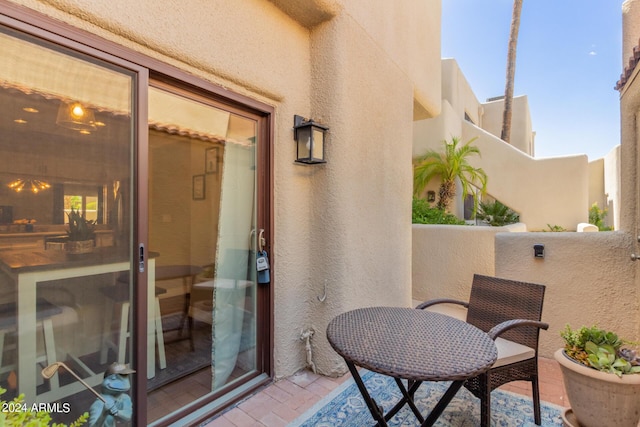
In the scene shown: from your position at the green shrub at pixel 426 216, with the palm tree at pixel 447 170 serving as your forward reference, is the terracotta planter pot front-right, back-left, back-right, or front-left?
back-right

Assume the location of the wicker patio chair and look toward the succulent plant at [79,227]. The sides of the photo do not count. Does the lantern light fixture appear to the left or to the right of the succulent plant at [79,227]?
right

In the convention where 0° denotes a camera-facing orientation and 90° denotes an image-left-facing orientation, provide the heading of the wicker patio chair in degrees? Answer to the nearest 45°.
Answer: approximately 45°

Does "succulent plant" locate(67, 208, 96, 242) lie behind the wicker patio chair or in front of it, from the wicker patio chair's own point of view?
in front

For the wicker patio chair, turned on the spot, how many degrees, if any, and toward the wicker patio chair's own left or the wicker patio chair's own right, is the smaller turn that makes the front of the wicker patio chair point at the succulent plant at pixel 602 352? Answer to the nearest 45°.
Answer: approximately 135° to the wicker patio chair's own left

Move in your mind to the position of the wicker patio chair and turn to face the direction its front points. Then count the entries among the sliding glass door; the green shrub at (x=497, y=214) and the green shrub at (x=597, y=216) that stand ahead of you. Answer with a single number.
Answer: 1

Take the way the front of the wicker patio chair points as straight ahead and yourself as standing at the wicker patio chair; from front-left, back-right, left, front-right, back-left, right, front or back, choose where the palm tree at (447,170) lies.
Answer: back-right

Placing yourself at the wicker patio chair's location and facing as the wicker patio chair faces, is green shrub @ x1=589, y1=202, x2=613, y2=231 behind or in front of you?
behind

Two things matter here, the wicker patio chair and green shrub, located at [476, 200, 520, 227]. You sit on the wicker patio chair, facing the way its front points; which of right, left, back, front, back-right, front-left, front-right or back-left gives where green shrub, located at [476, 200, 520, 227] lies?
back-right

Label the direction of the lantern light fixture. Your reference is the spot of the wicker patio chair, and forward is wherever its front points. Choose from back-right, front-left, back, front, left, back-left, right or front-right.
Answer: front-right

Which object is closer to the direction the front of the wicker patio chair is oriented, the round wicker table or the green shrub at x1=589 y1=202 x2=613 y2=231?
the round wicker table

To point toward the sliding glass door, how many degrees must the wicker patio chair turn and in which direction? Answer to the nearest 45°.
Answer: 0° — it already faces it

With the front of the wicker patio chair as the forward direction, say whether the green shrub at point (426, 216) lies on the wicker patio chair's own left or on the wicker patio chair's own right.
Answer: on the wicker patio chair's own right

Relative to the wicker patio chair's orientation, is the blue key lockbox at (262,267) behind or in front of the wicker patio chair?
in front
